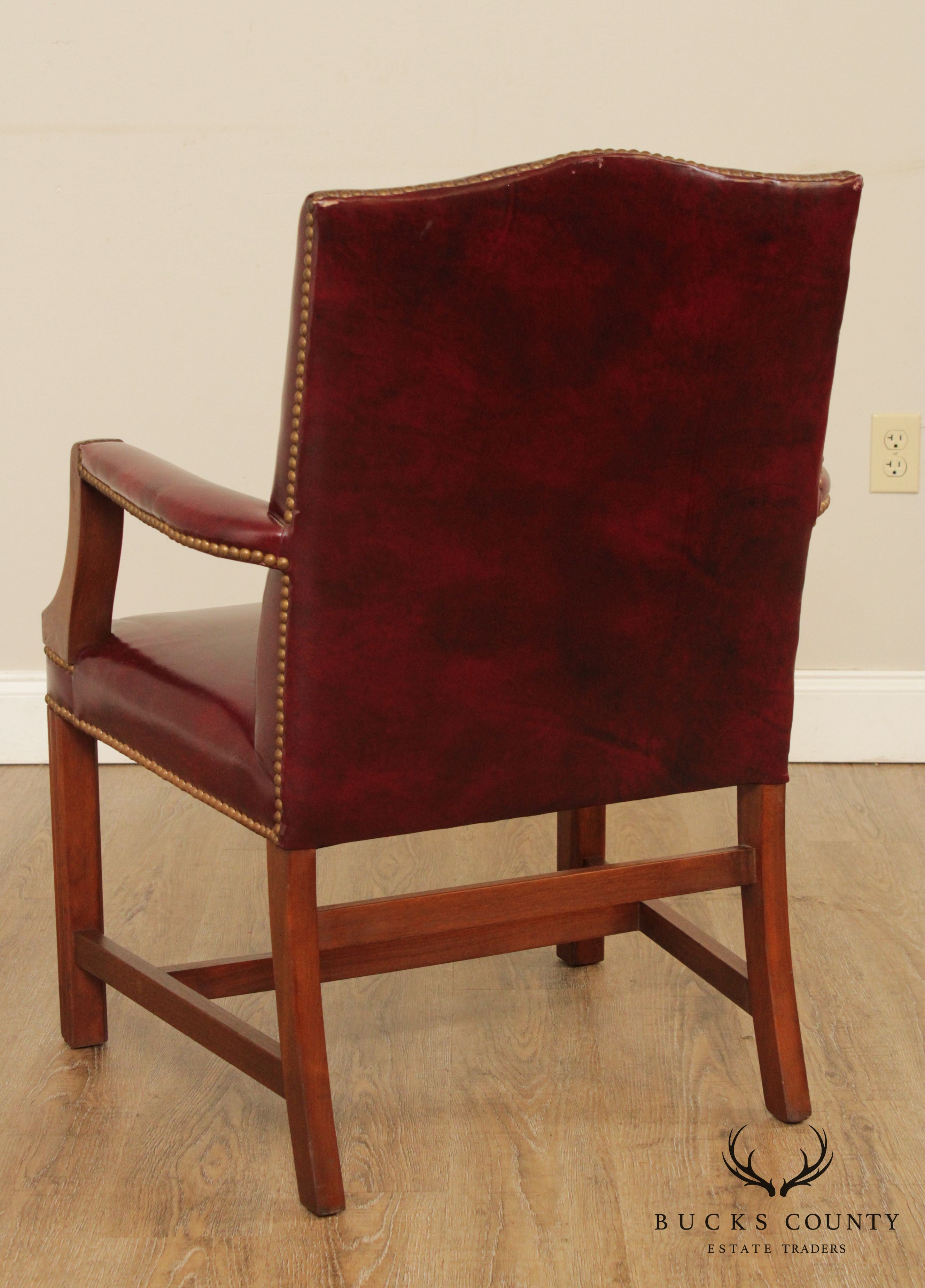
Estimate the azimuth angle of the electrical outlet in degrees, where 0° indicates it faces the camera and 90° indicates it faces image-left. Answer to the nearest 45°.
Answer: approximately 0°

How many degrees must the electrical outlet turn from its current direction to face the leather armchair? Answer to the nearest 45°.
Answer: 0° — it already faces it

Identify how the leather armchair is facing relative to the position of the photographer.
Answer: facing away from the viewer and to the left of the viewer

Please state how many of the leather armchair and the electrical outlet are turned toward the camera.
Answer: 1

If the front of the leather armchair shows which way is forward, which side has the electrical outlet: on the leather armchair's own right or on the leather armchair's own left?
on the leather armchair's own right
